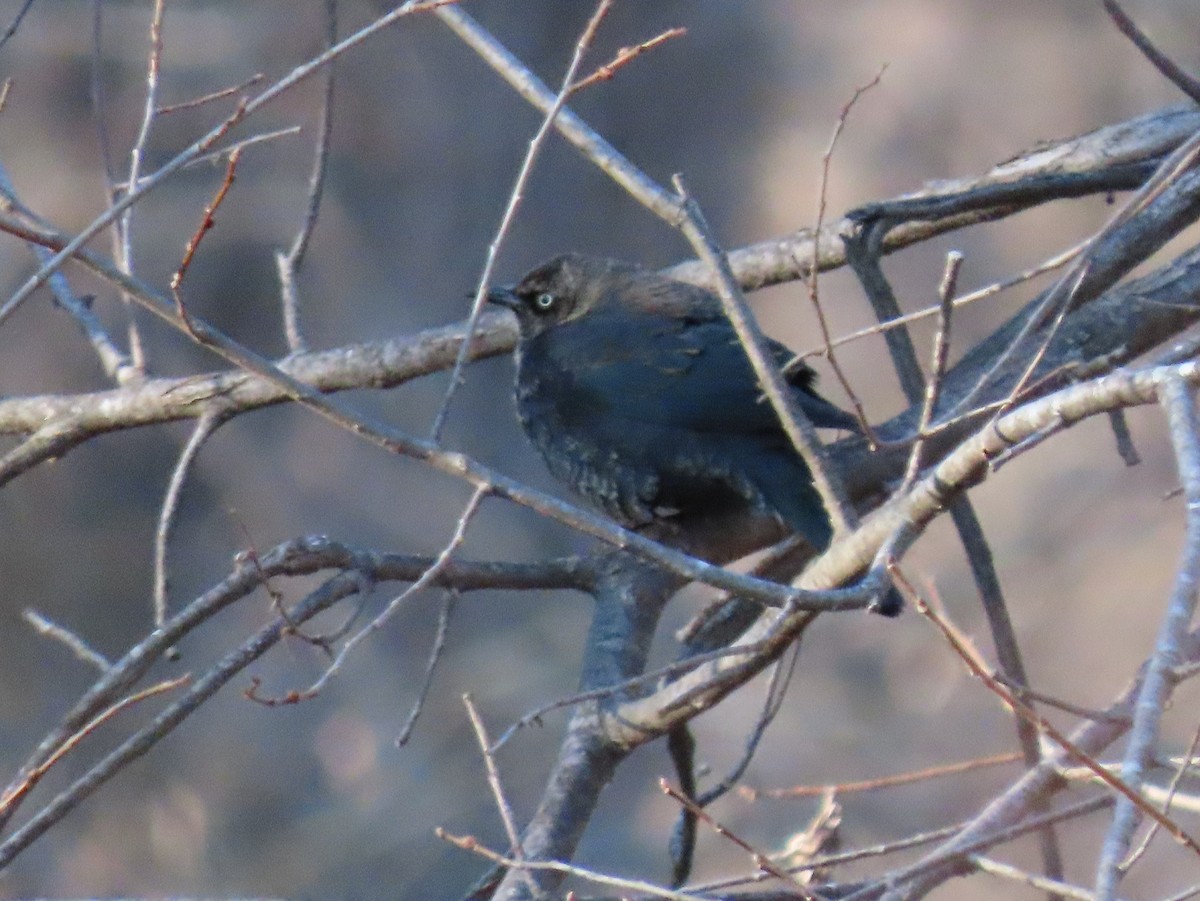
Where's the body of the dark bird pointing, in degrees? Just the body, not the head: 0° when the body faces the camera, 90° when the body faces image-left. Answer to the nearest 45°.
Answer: approximately 90°

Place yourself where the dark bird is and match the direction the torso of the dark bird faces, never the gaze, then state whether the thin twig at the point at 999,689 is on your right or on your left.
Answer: on your left

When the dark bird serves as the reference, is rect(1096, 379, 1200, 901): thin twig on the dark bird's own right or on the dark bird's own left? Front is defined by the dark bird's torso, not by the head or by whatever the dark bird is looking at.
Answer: on the dark bird's own left
